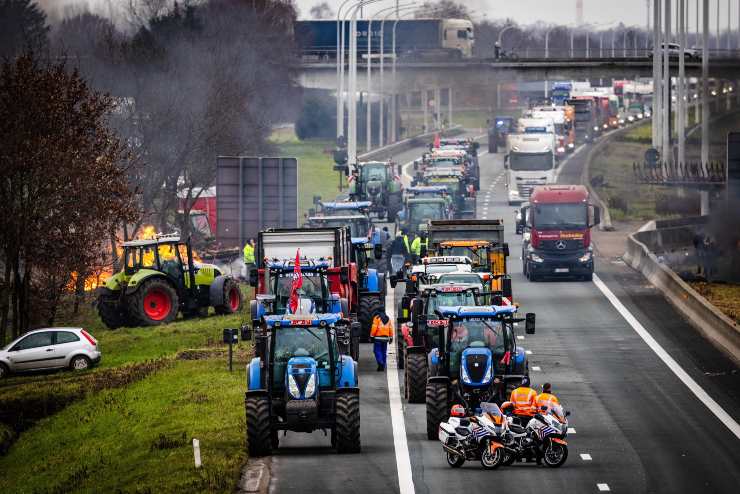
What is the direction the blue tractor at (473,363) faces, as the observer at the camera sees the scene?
facing the viewer

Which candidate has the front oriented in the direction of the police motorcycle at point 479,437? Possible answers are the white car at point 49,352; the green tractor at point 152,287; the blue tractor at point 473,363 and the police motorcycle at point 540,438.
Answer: the blue tractor

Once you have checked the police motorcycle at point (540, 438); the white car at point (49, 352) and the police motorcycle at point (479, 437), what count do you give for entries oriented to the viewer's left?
1

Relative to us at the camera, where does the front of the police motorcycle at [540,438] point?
facing the viewer and to the right of the viewer

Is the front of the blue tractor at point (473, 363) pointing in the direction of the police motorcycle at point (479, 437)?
yes

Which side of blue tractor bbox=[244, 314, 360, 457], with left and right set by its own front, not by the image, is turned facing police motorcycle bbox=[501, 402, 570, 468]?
left

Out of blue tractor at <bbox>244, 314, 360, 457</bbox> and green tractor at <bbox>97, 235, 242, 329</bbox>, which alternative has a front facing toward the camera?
the blue tractor

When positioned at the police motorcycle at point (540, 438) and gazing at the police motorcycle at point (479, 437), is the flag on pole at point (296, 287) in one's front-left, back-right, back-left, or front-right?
front-right

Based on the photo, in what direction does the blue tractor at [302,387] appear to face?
toward the camera
